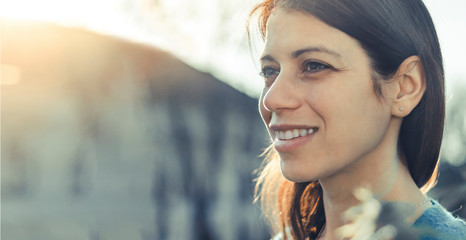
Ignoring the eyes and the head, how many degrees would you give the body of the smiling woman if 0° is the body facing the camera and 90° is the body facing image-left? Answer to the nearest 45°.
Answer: approximately 45°

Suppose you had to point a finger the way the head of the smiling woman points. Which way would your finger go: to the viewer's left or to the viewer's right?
to the viewer's left
